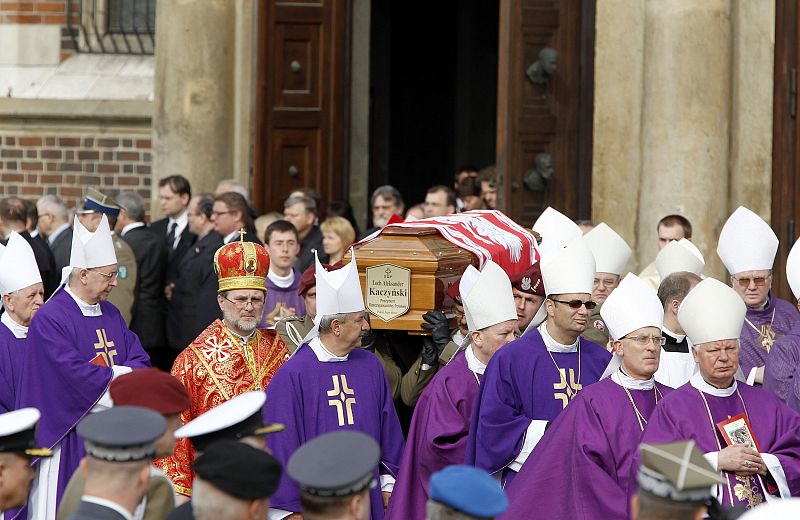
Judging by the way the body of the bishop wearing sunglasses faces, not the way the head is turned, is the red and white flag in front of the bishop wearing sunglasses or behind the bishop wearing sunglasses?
behind

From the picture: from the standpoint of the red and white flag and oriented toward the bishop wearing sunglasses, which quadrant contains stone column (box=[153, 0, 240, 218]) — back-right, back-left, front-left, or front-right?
back-right

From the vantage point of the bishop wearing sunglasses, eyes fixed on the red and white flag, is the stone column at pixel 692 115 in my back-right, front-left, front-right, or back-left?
front-right

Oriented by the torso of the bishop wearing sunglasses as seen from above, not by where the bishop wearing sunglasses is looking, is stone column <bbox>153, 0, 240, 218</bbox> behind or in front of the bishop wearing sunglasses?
behind

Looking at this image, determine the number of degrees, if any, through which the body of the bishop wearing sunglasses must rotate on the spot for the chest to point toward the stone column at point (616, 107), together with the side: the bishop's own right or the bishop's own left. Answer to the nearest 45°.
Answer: approximately 135° to the bishop's own left

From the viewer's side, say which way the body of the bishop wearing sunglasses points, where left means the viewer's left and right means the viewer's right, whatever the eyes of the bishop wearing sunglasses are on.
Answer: facing the viewer and to the right of the viewer

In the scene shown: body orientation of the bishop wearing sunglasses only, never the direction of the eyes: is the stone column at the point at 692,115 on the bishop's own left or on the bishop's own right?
on the bishop's own left

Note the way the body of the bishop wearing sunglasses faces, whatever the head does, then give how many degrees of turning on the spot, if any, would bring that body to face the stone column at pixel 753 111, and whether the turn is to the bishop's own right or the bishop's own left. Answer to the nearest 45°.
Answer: approximately 135° to the bishop's own left

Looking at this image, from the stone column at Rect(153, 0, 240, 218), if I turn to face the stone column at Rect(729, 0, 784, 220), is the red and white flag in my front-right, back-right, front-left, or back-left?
front-right
